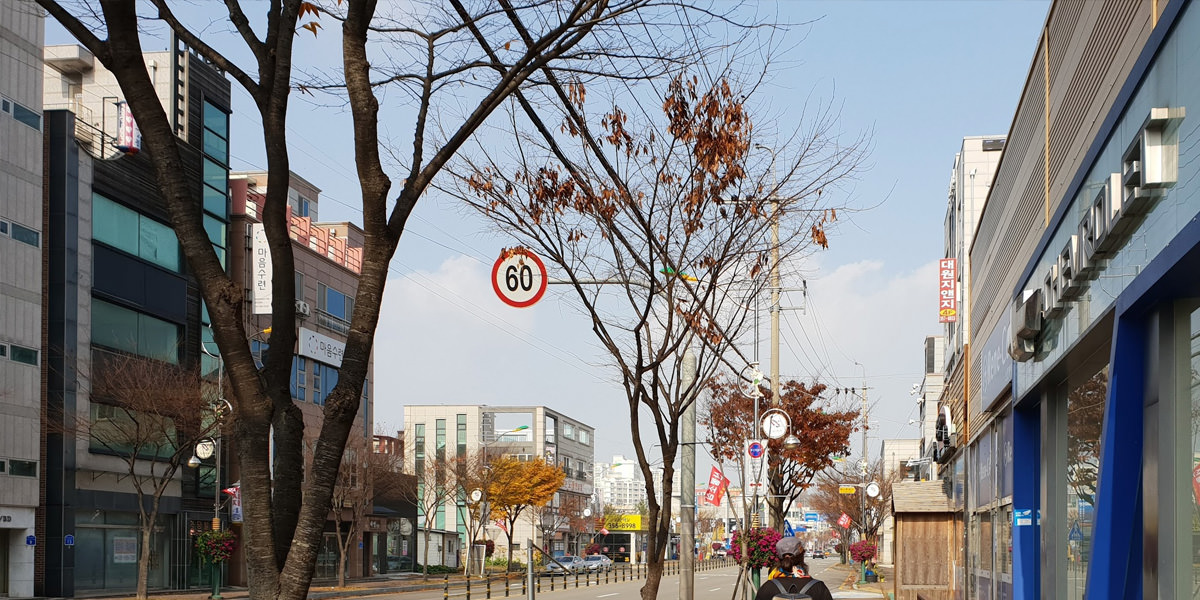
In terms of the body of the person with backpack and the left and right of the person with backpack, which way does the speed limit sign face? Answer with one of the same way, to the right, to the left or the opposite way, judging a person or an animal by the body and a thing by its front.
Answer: the opposite way

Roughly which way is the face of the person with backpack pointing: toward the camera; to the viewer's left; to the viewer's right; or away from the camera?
away from the camera

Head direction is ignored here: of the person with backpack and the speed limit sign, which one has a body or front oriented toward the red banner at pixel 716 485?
the person with backpack

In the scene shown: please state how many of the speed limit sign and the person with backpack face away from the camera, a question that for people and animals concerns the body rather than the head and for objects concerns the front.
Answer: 1

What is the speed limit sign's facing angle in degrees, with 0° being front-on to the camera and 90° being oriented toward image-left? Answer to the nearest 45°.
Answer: approximately 0°

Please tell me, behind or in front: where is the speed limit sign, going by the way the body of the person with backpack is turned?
in front

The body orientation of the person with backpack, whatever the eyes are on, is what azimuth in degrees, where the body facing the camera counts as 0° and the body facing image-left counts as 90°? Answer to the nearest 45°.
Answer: approximately 180°
